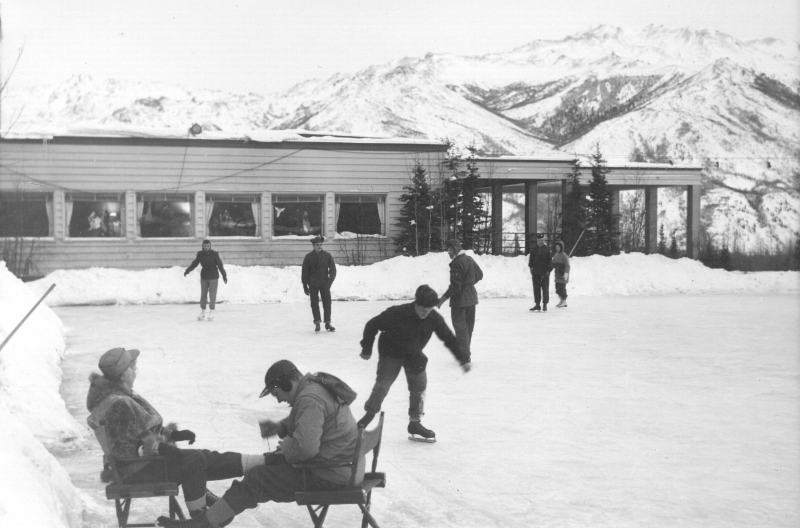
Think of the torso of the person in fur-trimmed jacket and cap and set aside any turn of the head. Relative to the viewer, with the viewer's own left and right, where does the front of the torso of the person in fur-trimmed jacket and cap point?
facing to the right of the viewer

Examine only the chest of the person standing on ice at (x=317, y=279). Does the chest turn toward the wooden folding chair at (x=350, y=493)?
yes

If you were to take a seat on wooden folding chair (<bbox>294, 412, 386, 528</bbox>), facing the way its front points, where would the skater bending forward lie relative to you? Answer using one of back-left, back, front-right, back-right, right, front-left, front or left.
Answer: right

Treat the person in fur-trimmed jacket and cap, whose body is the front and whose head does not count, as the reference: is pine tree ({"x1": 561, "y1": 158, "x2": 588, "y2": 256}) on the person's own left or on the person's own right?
on the person's own left

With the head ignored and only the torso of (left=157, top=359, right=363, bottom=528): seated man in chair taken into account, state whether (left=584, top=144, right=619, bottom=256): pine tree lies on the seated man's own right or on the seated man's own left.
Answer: on the seated man's own right

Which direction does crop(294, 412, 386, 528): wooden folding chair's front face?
to the viewer's left

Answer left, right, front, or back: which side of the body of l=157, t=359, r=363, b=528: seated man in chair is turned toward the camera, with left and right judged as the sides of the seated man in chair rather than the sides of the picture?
left

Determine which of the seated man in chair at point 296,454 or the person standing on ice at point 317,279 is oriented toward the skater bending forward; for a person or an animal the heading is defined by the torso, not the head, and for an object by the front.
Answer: the person standing on ice

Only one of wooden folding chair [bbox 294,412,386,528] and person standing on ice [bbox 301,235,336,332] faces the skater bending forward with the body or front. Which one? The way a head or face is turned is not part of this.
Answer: the person standing on ice

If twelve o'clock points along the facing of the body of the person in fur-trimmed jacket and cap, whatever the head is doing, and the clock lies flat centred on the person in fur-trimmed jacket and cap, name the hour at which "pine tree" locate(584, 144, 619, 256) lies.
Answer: The pine tree is roughly at 10 o'clock from the person in fur-trimmed jacket and cap.

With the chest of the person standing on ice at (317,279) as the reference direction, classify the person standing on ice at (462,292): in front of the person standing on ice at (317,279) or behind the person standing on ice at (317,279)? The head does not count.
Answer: in front

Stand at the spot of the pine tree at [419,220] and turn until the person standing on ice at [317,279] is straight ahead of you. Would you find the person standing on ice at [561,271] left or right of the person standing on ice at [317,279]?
left

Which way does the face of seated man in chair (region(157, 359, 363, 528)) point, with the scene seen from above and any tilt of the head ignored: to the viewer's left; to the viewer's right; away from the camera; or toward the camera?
to the viewer's left
